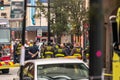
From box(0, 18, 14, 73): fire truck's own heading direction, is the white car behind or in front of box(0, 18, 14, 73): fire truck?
in front

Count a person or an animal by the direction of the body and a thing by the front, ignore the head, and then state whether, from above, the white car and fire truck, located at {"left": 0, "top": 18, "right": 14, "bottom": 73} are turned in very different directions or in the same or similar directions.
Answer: same or similar directions

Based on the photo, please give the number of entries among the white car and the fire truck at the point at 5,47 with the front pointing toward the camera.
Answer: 2

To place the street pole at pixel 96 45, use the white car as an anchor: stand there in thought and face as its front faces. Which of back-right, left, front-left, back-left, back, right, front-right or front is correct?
front

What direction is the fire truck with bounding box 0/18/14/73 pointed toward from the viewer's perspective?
toward the camera

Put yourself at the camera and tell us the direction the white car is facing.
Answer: facing the viewer
